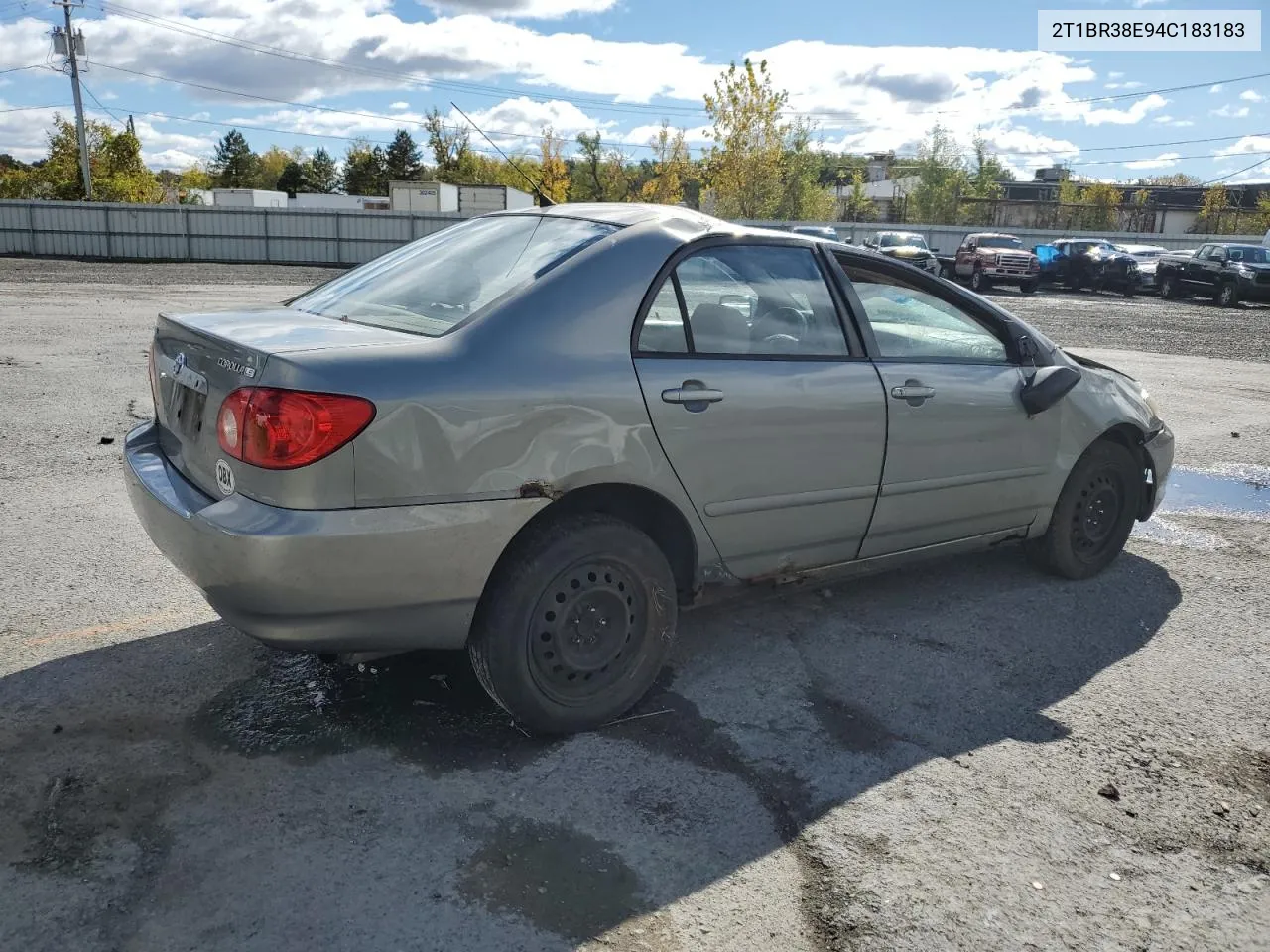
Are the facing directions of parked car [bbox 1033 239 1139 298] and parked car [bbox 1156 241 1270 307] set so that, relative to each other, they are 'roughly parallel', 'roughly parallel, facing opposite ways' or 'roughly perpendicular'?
roughly parallel

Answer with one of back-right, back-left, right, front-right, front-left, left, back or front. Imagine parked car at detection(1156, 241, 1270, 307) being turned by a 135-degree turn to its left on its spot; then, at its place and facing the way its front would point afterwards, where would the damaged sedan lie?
back

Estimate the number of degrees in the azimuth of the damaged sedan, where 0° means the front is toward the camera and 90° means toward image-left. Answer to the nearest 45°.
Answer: approximately 225°

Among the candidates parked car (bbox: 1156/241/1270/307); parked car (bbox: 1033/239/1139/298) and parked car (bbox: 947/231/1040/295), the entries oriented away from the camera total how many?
0

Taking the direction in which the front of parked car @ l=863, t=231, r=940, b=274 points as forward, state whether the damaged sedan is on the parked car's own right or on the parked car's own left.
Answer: on the parked car's own right

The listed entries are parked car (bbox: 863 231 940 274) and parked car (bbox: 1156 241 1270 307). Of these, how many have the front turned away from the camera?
0

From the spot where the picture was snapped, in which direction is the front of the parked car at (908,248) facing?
facing the viewer and to the right of the viewer

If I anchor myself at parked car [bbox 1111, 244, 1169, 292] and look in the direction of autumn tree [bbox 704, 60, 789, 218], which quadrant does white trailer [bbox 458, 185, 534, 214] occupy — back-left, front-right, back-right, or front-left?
front-left

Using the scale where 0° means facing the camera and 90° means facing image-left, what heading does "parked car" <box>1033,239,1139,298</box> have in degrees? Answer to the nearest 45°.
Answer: approximately 315°

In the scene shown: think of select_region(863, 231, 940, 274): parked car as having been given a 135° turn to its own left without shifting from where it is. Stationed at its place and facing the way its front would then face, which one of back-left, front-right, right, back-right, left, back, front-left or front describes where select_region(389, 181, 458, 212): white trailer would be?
front-left

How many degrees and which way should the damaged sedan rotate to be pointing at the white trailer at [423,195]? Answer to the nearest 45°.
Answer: approximately 45° to its left

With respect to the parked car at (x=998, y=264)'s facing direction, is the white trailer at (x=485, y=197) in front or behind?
behind

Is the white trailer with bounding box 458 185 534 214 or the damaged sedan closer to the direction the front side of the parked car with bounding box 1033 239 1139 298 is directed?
the damaged sedan
